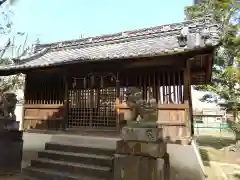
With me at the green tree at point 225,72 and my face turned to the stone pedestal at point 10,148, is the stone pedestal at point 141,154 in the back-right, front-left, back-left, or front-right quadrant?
front-left

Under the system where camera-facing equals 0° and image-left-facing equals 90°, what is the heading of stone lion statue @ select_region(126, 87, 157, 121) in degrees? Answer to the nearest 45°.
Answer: approximately 90°

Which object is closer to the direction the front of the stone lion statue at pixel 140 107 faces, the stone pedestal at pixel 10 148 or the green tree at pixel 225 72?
the stone pedestal

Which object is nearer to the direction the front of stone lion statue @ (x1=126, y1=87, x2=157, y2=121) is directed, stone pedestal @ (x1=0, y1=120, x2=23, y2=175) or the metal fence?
the stone pedestal
